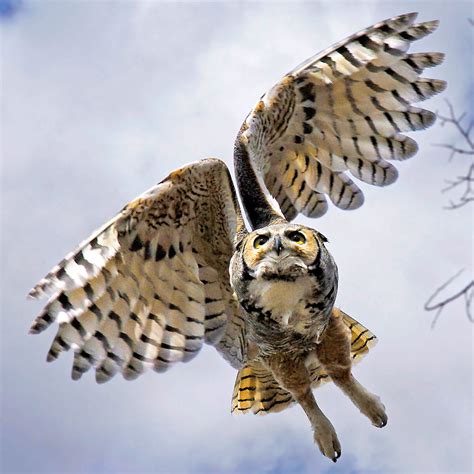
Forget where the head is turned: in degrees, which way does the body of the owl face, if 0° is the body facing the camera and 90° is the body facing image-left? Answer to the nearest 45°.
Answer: approximately 0°
